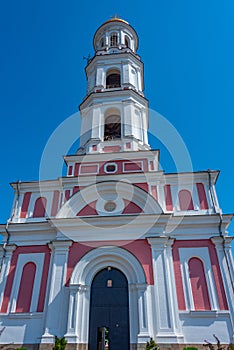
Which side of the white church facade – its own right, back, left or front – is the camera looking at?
front
